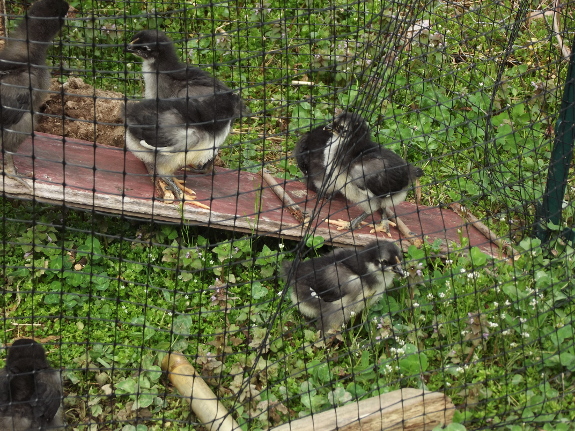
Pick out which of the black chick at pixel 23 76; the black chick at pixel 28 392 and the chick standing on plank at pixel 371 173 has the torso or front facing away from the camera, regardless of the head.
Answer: the black chick at pixel 28 392

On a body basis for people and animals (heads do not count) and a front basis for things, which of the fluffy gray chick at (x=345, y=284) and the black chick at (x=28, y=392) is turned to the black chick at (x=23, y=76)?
the black chick at (x=28, y=392)

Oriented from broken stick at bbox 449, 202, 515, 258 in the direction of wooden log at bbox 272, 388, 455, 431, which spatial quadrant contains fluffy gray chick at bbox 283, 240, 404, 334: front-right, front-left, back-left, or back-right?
front-right

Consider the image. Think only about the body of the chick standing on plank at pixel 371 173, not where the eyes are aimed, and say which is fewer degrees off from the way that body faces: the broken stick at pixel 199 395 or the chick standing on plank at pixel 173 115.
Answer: the chick standing on plank

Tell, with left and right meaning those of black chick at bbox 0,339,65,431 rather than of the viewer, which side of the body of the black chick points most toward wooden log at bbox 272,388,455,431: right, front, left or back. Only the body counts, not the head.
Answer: right

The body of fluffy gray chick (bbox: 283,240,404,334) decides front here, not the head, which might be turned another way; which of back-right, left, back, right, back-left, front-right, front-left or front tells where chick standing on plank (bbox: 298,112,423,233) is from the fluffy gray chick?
left

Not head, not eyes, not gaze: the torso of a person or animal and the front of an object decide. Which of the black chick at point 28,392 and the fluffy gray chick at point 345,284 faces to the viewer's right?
the fluffy gray chick

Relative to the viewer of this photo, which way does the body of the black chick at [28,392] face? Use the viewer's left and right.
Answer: facing away from the viewer

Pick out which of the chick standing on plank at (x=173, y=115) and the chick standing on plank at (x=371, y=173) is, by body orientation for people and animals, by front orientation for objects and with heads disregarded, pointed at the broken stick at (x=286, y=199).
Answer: the chick standing on plank at (x=371, y=173)

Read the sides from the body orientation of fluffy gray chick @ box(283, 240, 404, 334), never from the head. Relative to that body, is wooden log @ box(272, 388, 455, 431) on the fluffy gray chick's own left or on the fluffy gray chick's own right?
on the fluffy gray chick's own right

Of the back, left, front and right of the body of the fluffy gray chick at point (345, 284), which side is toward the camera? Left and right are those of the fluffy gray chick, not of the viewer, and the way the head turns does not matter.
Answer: right

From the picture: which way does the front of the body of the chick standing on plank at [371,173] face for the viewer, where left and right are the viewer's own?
facing to the left of the viewer

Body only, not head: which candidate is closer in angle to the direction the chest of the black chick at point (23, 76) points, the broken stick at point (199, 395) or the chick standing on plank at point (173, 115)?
the chick standing on plank
